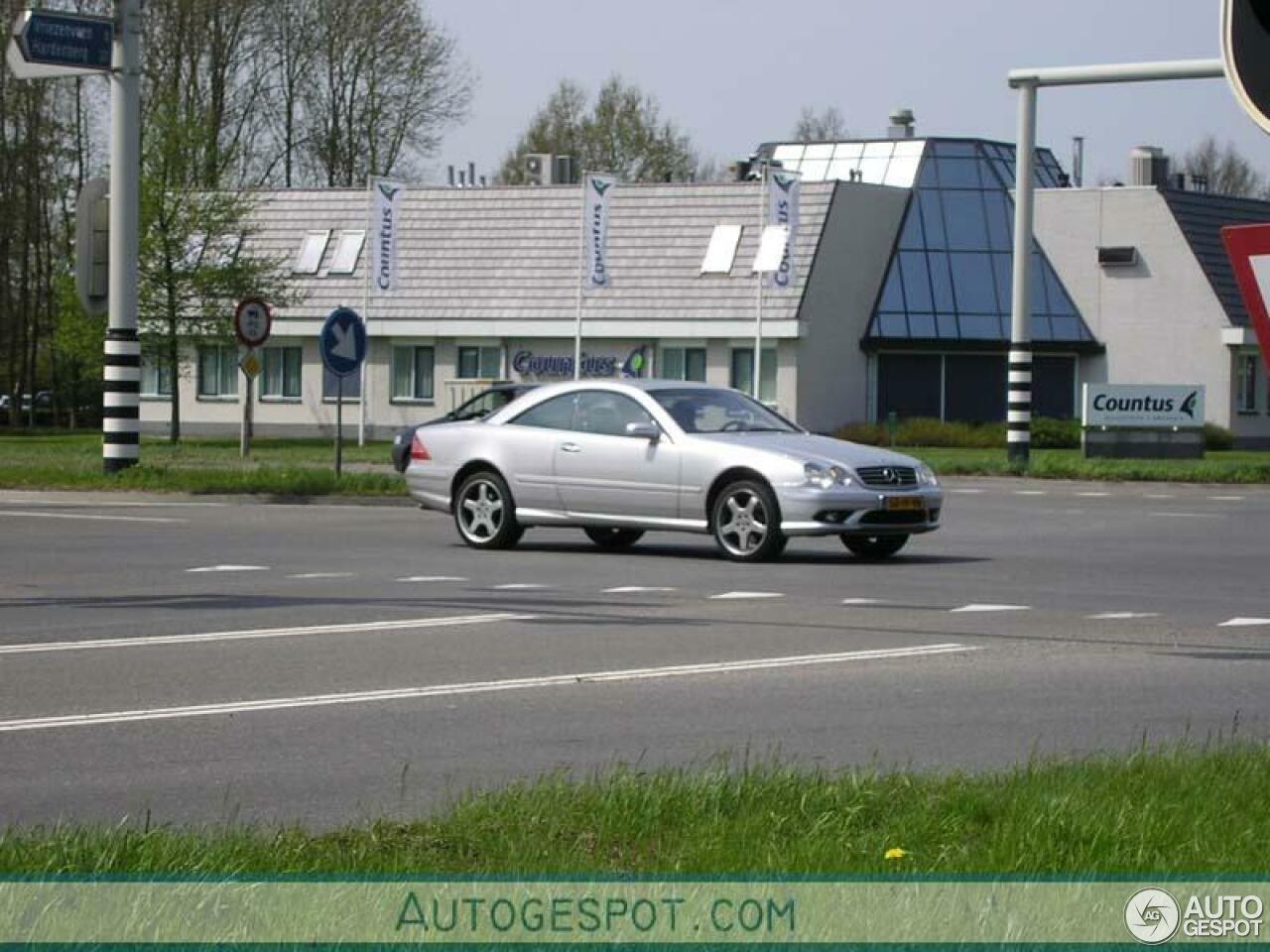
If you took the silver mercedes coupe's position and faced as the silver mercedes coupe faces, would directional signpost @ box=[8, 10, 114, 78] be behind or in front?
behind

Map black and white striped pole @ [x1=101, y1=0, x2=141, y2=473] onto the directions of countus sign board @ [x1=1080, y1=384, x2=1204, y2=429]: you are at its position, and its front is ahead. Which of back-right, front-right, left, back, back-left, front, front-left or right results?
front-right

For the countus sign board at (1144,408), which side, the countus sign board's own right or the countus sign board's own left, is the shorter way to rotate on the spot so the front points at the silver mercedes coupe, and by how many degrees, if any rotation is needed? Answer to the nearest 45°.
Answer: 0° — it already faces it

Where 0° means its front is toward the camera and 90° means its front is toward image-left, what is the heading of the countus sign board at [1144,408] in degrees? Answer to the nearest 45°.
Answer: approximately 0°

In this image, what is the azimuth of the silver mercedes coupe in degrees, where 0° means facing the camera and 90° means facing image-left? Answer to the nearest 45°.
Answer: approximately 315°

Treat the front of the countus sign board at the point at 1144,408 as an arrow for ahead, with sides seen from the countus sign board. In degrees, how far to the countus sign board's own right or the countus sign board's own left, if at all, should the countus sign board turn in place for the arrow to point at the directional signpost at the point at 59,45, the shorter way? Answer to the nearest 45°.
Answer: approximately 45° to the countus sign board's own right

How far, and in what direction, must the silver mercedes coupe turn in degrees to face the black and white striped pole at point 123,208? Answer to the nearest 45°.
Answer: approximately 180°
